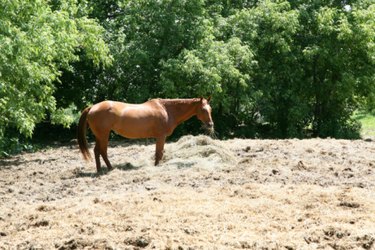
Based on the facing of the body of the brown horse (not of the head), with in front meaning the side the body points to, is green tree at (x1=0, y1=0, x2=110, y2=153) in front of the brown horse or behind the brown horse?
behind

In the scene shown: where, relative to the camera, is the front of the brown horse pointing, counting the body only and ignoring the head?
to the viewer's right

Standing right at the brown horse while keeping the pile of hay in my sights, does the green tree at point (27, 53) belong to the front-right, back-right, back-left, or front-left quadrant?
back-left

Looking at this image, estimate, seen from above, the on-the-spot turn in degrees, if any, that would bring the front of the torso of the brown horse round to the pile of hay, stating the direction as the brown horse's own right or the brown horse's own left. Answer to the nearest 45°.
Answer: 0° — it already faces it

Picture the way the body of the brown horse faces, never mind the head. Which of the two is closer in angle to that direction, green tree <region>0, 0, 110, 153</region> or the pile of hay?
the pile of hay
